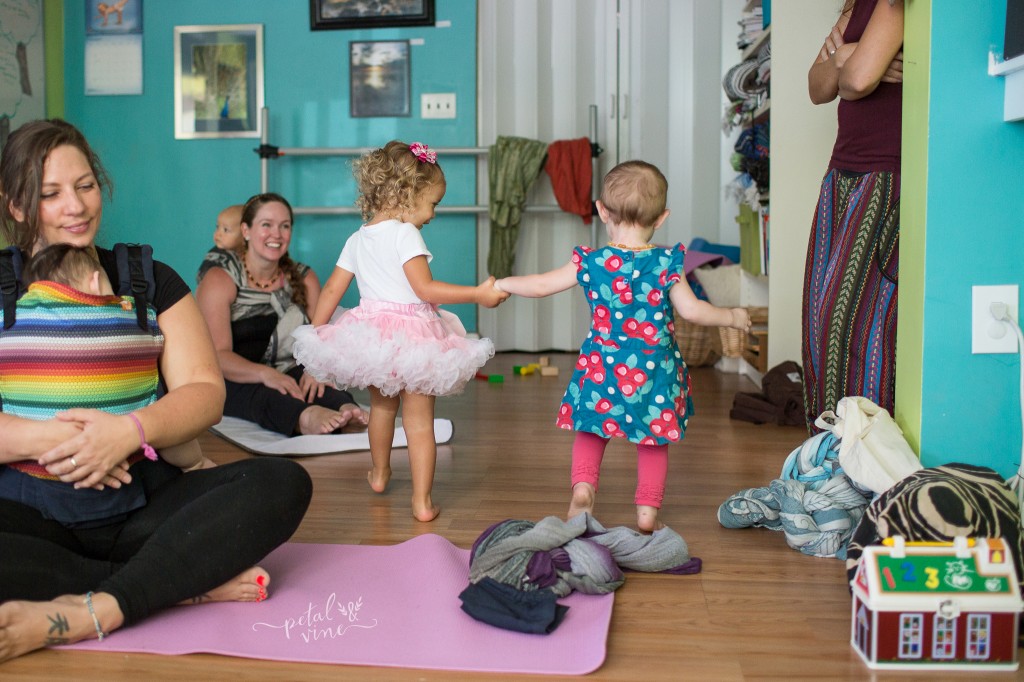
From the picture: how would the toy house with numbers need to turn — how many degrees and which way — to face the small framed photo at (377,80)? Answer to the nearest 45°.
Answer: approximately 135° to its right

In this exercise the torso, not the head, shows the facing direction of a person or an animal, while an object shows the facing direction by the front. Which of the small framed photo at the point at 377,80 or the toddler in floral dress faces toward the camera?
the small framed photo

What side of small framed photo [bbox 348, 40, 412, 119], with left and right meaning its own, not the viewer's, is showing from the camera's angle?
front

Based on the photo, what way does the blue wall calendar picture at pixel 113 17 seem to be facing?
toward the camera

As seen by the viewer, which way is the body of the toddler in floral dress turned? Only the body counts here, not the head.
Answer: away from the camera

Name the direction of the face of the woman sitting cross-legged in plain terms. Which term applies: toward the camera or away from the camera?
toward the camera

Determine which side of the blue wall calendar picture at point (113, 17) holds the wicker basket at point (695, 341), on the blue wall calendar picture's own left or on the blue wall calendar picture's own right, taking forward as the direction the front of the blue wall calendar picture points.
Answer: on the blue wall calendar picture's own left

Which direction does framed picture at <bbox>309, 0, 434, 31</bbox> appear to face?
toward the camera

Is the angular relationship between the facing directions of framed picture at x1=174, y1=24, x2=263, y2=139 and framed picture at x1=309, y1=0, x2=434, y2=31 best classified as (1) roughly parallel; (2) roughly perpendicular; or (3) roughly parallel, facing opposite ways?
roughly parallel

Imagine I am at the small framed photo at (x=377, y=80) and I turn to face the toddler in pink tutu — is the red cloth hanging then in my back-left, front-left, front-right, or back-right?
front-left

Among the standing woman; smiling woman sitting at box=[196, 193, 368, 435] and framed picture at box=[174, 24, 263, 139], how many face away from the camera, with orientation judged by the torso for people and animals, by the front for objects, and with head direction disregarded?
0

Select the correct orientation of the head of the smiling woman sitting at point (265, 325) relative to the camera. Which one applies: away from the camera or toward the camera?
toward the camera

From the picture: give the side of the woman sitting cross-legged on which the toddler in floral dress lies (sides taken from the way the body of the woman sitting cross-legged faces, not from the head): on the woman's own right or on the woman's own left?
on the woman's own left

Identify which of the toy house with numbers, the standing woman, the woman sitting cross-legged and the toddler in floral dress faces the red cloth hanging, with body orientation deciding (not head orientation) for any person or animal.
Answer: the toddler in floral dress
